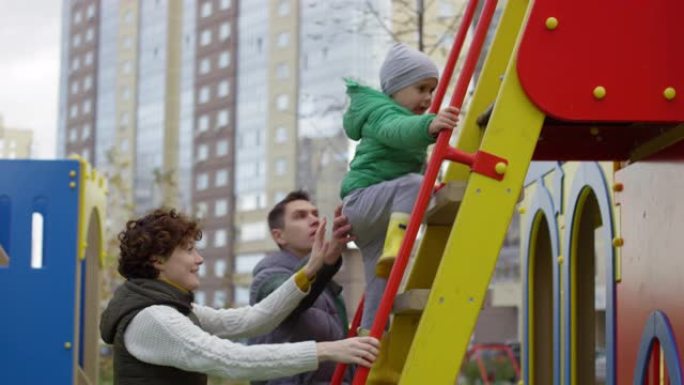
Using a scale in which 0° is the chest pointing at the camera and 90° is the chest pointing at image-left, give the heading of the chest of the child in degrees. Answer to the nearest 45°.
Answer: approximately 270°

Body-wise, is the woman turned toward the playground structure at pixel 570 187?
yes

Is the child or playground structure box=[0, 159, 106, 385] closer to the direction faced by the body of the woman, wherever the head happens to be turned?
the child

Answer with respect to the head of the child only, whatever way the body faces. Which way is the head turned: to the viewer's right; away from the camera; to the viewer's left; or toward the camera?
to the viewer's right

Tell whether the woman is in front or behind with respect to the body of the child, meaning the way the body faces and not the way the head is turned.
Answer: behind

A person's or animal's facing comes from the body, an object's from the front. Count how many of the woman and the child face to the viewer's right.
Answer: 2

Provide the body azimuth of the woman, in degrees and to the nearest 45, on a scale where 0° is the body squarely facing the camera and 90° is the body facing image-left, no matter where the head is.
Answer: approximately 270°

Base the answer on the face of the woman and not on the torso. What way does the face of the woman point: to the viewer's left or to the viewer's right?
to the viewer's right

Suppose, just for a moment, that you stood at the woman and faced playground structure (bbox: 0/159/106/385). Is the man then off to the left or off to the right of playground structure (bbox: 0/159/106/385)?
right
